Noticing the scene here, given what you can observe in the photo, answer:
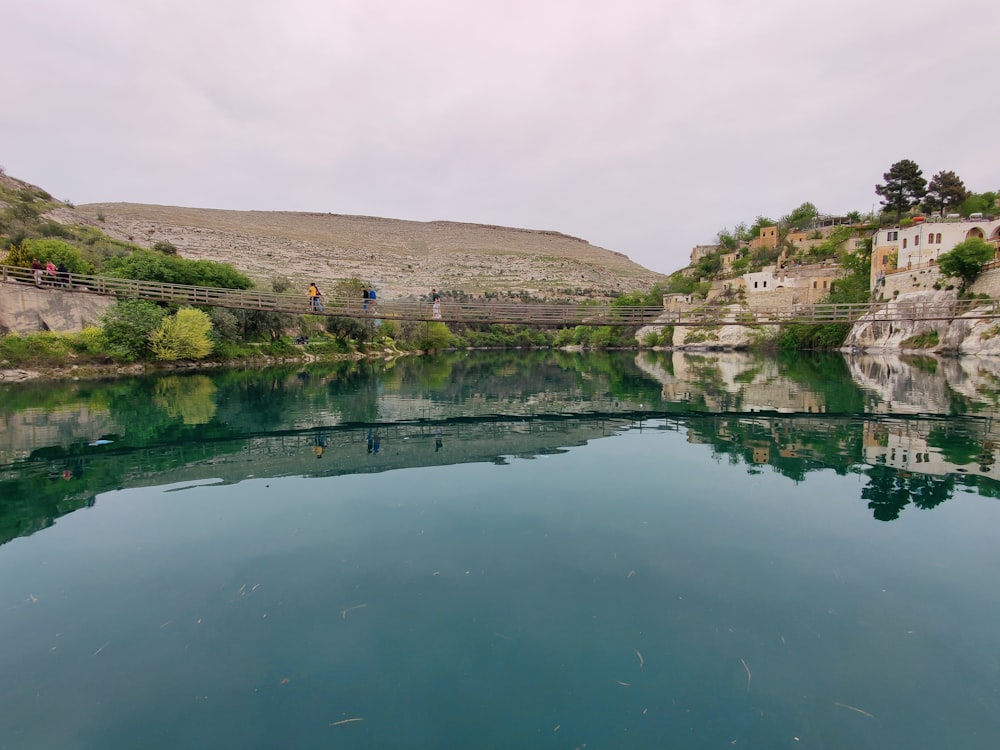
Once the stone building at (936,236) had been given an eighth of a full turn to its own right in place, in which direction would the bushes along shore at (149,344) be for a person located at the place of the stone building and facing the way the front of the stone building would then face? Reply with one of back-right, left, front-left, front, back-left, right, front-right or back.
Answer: front-left

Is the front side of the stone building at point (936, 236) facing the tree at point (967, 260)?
no

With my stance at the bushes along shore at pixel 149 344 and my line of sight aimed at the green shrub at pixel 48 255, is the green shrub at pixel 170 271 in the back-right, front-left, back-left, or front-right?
front-right

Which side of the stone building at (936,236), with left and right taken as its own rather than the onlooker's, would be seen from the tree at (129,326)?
front

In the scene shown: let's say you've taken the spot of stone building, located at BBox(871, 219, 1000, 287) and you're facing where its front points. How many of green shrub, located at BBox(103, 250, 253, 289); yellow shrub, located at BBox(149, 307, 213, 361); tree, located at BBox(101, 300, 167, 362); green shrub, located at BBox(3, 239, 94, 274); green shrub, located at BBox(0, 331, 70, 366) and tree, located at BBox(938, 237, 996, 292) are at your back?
0

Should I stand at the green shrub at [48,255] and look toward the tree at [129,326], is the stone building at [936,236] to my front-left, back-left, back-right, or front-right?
front-left

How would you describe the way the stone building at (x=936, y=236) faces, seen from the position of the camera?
facing the viewer and to the left of the viewer

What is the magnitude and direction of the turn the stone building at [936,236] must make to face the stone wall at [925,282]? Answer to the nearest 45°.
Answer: approximately 45° to its left

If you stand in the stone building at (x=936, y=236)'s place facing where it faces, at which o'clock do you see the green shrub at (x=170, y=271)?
The green shrub is roughly at 12 o'clock from the stone building.

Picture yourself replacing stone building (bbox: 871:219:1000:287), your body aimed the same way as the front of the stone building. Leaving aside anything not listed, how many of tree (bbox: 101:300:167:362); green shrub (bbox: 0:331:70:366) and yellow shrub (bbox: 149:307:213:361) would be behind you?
0

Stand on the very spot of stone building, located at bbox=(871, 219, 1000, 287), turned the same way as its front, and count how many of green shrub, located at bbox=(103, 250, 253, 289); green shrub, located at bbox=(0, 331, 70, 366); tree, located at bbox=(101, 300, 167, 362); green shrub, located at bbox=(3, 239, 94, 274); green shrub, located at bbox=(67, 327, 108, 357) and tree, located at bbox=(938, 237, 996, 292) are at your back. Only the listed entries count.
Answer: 0

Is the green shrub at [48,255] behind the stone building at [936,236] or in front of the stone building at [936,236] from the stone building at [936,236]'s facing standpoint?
in front

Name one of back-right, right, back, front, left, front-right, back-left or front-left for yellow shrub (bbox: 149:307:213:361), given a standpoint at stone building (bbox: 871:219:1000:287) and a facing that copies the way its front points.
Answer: front
